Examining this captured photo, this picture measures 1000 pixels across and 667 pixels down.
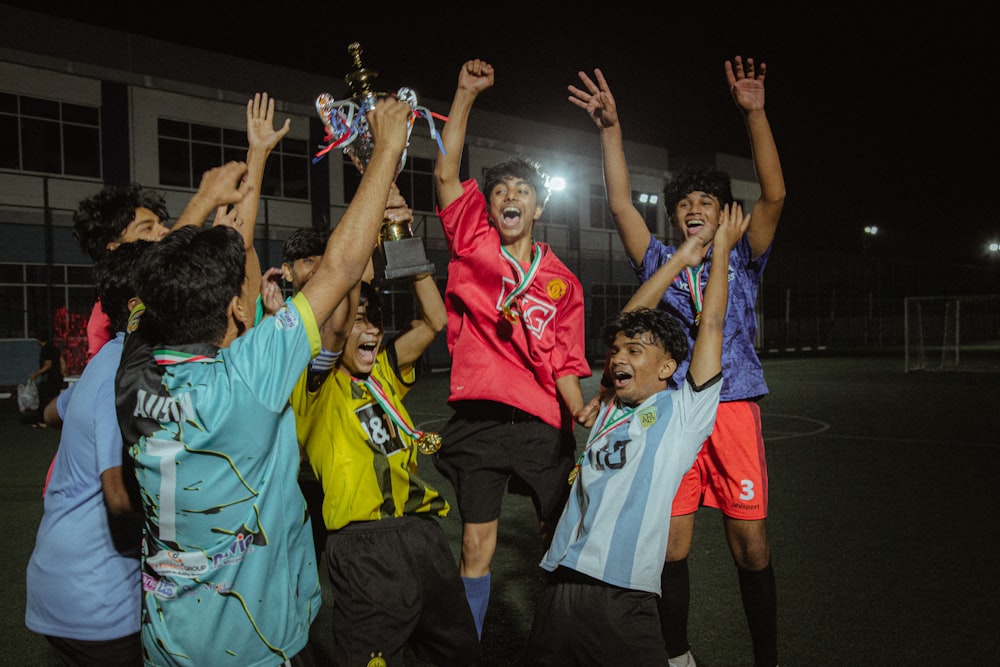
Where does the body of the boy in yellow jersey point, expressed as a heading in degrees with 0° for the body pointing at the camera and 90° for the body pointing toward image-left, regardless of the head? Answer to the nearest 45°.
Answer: approximately 315°

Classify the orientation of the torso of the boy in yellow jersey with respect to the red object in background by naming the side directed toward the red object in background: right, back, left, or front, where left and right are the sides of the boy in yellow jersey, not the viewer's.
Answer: back

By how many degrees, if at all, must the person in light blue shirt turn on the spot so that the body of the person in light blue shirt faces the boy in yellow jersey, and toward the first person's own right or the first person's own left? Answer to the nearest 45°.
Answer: approximately 45° to the first person's own right

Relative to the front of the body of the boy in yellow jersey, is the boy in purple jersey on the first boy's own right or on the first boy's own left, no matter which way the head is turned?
on the first boy's own left

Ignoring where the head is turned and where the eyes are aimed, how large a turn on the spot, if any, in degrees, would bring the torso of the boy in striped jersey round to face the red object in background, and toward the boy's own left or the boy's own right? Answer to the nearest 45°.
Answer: approximately 90° to the boy's own right

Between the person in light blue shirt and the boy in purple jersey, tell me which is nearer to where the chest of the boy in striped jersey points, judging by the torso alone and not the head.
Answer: the person in light blue shirt

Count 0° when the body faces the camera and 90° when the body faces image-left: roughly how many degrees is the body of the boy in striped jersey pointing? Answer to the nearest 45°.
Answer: approximately 45°

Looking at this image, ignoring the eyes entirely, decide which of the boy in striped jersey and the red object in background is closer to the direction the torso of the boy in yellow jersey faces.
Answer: the boy in striped jersey

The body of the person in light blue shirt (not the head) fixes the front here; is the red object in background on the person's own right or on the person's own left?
on the person's own left
